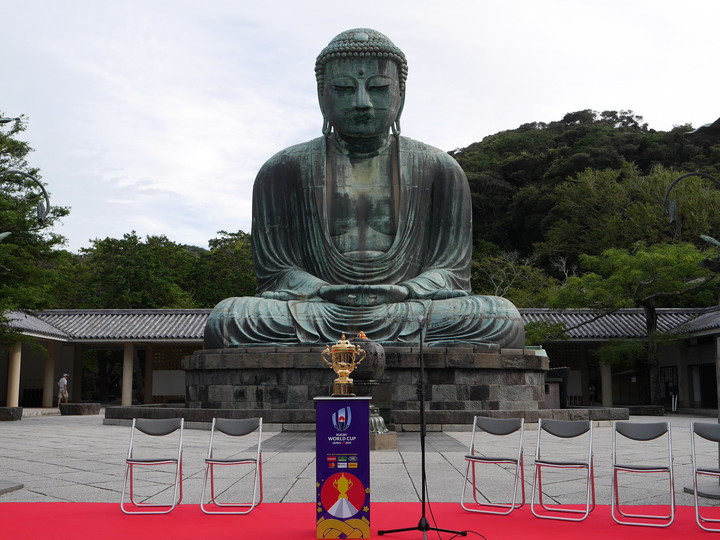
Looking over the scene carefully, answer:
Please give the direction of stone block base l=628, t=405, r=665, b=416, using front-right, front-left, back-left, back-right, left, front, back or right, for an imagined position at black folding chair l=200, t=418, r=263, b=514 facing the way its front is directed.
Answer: back-left

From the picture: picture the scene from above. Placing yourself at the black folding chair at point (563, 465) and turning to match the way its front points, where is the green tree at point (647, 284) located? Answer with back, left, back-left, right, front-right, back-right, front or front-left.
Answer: back

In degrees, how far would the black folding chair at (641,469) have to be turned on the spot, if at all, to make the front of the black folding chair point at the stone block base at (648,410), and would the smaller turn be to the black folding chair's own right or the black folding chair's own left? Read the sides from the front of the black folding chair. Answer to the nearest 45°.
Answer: approximately 180°

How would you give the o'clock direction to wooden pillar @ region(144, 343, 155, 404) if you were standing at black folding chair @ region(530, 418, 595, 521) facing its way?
The wooden pillar is roughly at 5 o'clock from the black folding chair.

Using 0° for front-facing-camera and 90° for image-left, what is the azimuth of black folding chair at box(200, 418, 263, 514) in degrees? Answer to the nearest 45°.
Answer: approximately 0°

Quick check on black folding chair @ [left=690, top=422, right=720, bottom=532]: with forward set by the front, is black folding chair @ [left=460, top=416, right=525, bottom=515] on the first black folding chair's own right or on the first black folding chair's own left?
on the first black folding chair's own right

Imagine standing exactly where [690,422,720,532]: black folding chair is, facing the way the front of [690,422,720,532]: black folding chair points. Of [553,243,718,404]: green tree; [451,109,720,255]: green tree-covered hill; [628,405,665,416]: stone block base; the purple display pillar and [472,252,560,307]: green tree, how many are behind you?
4
